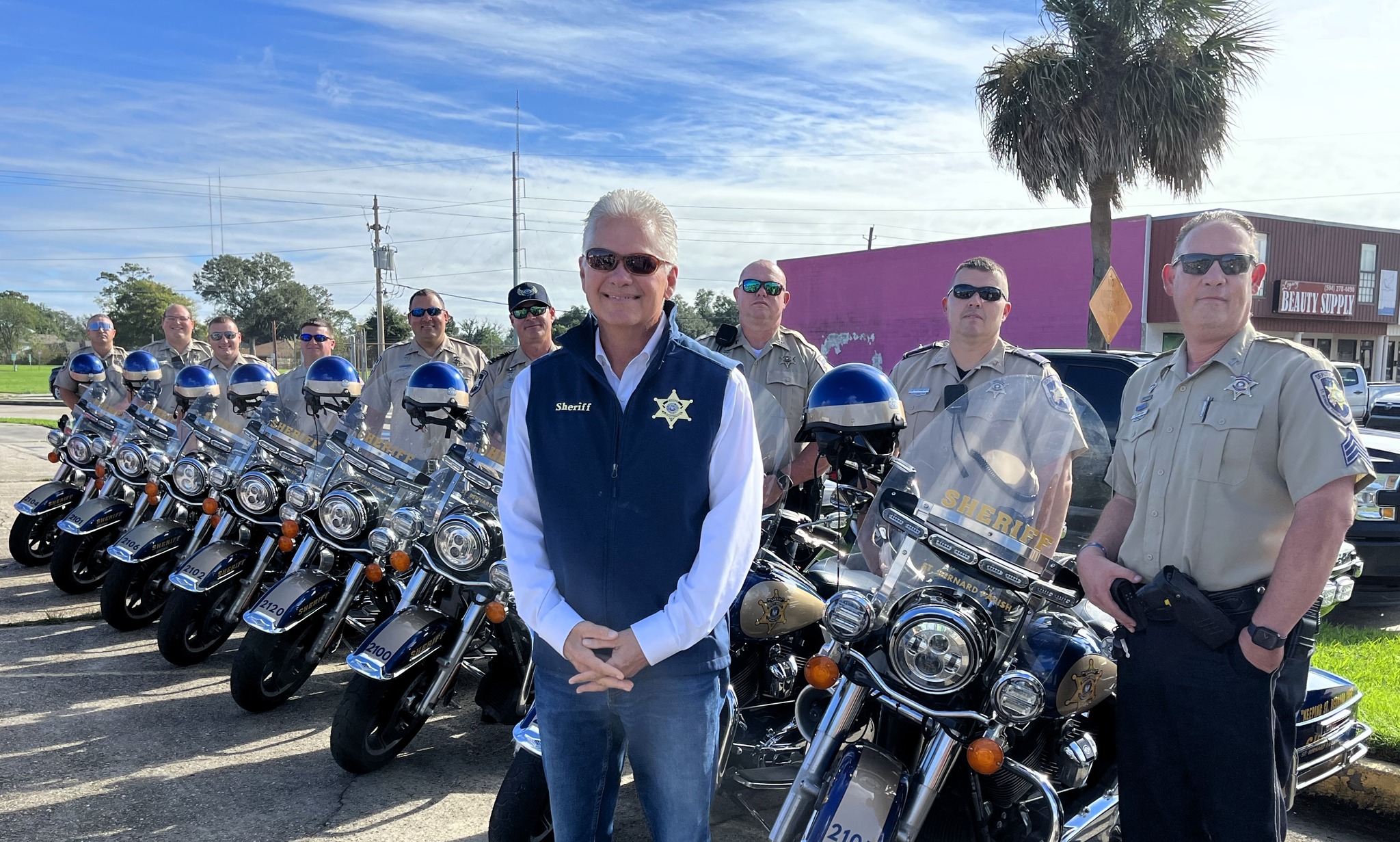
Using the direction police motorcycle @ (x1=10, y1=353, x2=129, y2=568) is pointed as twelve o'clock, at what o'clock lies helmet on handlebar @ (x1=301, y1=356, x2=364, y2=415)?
The helmet on handlebar is roughly at 10 o'clock from the police motorcycle.

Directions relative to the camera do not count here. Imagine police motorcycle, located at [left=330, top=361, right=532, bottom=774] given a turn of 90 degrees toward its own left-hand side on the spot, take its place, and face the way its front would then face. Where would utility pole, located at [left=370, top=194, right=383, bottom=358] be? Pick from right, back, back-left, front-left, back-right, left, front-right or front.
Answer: back-left

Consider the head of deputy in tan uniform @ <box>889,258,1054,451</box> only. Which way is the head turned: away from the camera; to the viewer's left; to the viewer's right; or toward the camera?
toward the camera

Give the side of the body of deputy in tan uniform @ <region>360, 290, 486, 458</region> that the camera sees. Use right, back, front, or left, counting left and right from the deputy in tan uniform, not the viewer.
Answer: front

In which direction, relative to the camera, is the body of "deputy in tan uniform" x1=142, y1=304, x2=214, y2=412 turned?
toward the camera

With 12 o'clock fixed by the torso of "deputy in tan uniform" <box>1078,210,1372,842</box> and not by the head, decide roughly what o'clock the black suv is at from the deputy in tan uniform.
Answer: The black suv is roughly at 5 o'clock from the deputy in tan uniform.

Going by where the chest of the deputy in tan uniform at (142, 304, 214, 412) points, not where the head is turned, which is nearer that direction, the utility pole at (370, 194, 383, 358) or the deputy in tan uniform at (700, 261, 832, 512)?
the deputy in tan uniform

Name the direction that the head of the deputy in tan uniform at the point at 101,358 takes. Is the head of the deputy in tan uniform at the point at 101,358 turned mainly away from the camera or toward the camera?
toward the camera

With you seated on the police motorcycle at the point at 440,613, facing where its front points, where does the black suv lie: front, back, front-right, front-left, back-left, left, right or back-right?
back-left

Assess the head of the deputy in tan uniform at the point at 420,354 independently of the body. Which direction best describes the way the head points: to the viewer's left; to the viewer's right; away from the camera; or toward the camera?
toward the camera

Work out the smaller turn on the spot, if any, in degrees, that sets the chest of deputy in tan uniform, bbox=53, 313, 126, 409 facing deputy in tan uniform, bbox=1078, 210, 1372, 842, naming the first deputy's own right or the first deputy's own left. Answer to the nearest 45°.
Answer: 0° — they already face them

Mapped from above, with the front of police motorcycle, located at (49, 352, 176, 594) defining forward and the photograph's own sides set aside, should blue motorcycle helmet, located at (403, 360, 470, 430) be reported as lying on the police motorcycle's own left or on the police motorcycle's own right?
on the police motorcycle's own left

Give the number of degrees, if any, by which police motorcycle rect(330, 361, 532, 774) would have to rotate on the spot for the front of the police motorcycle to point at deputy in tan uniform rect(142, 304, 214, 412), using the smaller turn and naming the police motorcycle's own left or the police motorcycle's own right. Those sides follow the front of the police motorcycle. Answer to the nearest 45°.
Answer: approximately 135° to the police motorcycle's own right

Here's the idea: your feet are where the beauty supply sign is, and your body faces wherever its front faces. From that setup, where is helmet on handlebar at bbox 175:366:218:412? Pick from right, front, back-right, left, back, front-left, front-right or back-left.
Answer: front

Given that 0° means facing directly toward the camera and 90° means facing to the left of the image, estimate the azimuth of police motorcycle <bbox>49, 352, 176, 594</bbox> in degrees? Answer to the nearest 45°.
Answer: approximately 45°

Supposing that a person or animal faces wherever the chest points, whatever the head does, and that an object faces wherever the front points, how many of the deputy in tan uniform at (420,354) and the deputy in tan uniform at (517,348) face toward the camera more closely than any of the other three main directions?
2

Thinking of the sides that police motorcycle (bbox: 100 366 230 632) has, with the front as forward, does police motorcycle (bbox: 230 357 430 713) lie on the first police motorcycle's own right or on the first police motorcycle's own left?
on the first police motorcycle's own left

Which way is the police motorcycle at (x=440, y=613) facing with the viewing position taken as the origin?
facing the viewer and to the left of the viewer

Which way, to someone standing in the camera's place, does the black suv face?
facing the viewer and to the right of the viewer
